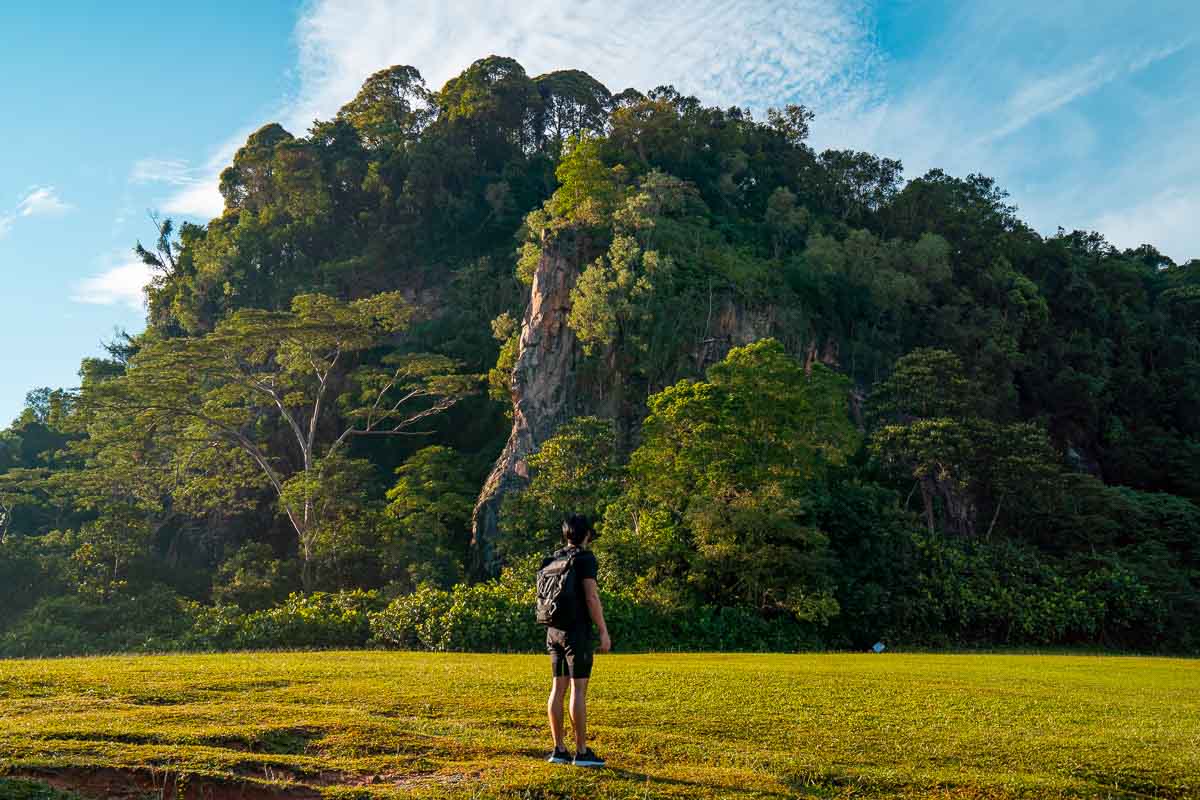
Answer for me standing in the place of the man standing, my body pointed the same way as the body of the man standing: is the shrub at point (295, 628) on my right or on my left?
on my left

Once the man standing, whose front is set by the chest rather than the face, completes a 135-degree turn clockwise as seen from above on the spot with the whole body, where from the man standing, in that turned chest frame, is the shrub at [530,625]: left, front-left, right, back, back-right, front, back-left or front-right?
back

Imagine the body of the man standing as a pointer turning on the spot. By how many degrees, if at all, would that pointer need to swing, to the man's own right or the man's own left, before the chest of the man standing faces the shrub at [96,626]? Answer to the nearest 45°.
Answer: approximately 90° to the man's own left

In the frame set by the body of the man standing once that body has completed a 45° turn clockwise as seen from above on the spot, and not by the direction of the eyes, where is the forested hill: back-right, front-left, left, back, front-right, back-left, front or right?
left

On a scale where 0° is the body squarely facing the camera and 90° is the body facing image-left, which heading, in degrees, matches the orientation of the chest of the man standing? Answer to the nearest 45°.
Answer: approximately 225°
